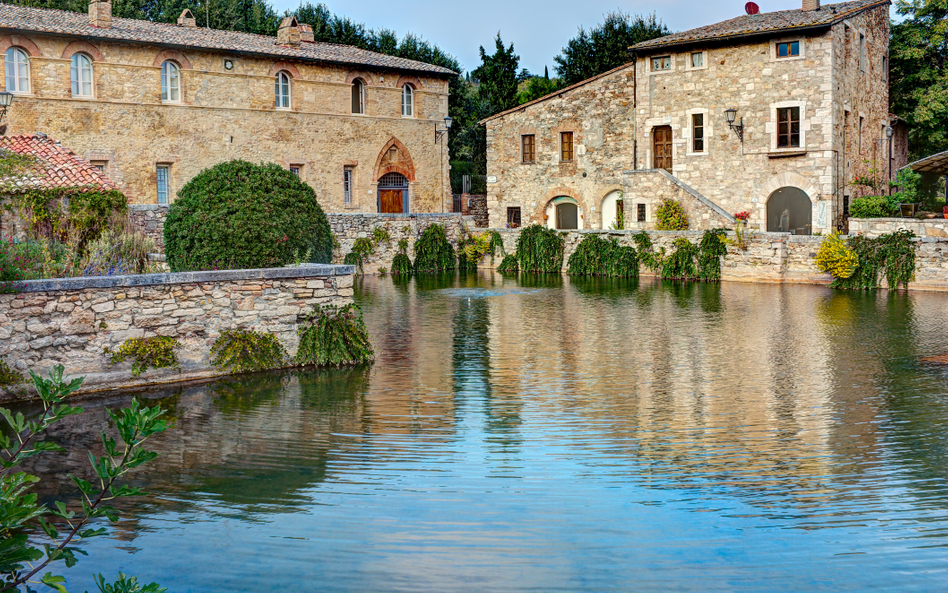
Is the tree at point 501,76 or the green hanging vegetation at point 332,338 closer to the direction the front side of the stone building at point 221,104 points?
the green hanging vegetation

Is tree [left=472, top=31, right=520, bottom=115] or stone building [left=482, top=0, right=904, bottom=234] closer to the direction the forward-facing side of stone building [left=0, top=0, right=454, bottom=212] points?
the stone building

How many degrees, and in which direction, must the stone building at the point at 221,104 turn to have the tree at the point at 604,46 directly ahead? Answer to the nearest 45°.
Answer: approximately 90° to its left

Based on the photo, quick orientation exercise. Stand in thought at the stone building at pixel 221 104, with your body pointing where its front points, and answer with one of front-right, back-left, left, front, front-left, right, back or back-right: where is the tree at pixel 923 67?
front-left

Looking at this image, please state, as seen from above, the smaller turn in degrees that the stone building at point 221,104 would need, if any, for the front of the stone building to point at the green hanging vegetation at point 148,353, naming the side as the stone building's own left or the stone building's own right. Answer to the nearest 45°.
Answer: approximately 45° to the stone building's own right

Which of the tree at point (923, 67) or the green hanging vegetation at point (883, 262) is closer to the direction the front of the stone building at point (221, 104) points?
the green hanging vegetation

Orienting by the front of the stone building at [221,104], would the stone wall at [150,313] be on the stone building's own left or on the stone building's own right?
on the stone building's own right

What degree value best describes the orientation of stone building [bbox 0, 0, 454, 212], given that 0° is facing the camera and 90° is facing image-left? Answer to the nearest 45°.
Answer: approximately 315°
